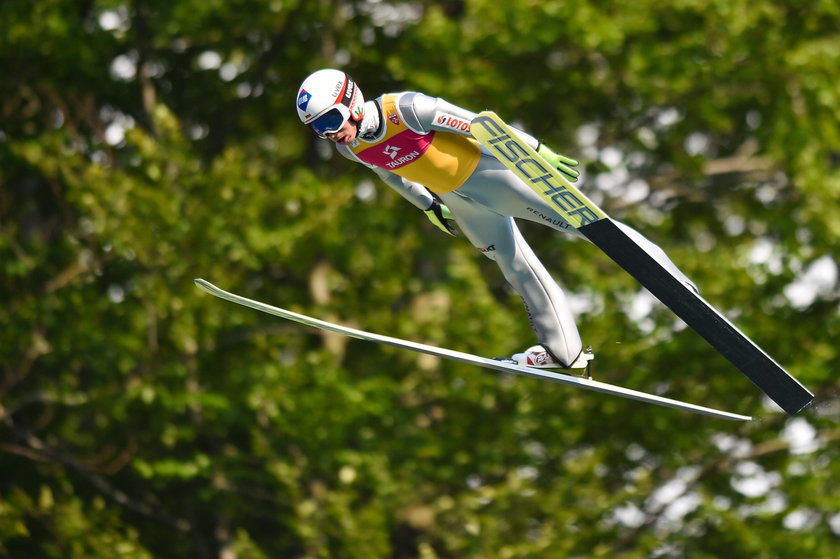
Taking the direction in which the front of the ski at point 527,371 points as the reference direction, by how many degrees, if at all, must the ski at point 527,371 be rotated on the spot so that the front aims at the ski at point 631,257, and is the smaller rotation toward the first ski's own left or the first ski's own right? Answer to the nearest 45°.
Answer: approximately 90° to the first ski's own left

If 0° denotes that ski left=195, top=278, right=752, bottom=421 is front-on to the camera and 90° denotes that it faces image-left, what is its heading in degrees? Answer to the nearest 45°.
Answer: approximately 90°
